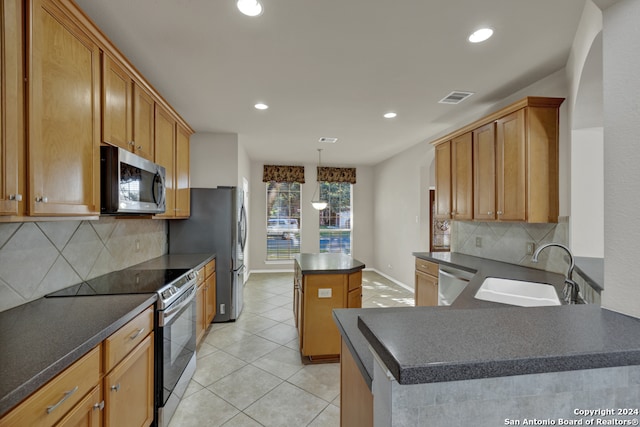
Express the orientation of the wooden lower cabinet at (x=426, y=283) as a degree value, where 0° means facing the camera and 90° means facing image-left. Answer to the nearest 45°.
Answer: approximately 45°

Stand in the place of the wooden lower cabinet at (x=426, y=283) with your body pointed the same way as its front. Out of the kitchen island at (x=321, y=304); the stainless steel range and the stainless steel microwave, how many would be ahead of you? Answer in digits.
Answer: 3

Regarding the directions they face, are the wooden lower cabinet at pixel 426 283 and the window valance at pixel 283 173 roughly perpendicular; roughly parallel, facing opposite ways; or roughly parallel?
roughly perpendicular

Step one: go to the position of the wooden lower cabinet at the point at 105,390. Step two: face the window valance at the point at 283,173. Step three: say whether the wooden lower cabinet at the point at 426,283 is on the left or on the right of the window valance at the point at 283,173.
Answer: right

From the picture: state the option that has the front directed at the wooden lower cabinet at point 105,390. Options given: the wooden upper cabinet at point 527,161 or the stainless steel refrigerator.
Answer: the wooden upper cabinet

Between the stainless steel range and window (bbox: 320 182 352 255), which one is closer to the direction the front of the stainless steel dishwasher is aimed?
the stainless steel range

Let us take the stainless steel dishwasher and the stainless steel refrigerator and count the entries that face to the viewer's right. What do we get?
1

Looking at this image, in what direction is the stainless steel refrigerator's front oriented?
to the viewer's right

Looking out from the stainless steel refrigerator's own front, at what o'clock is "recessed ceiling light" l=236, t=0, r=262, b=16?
The recessed ceiling light is roughly at 3 o'clock from the stainless steel refrigerator.
